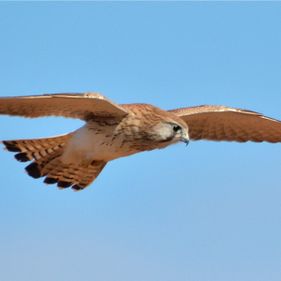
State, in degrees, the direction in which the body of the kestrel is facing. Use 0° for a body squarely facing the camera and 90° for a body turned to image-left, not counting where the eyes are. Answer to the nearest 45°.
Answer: approximately 315°
